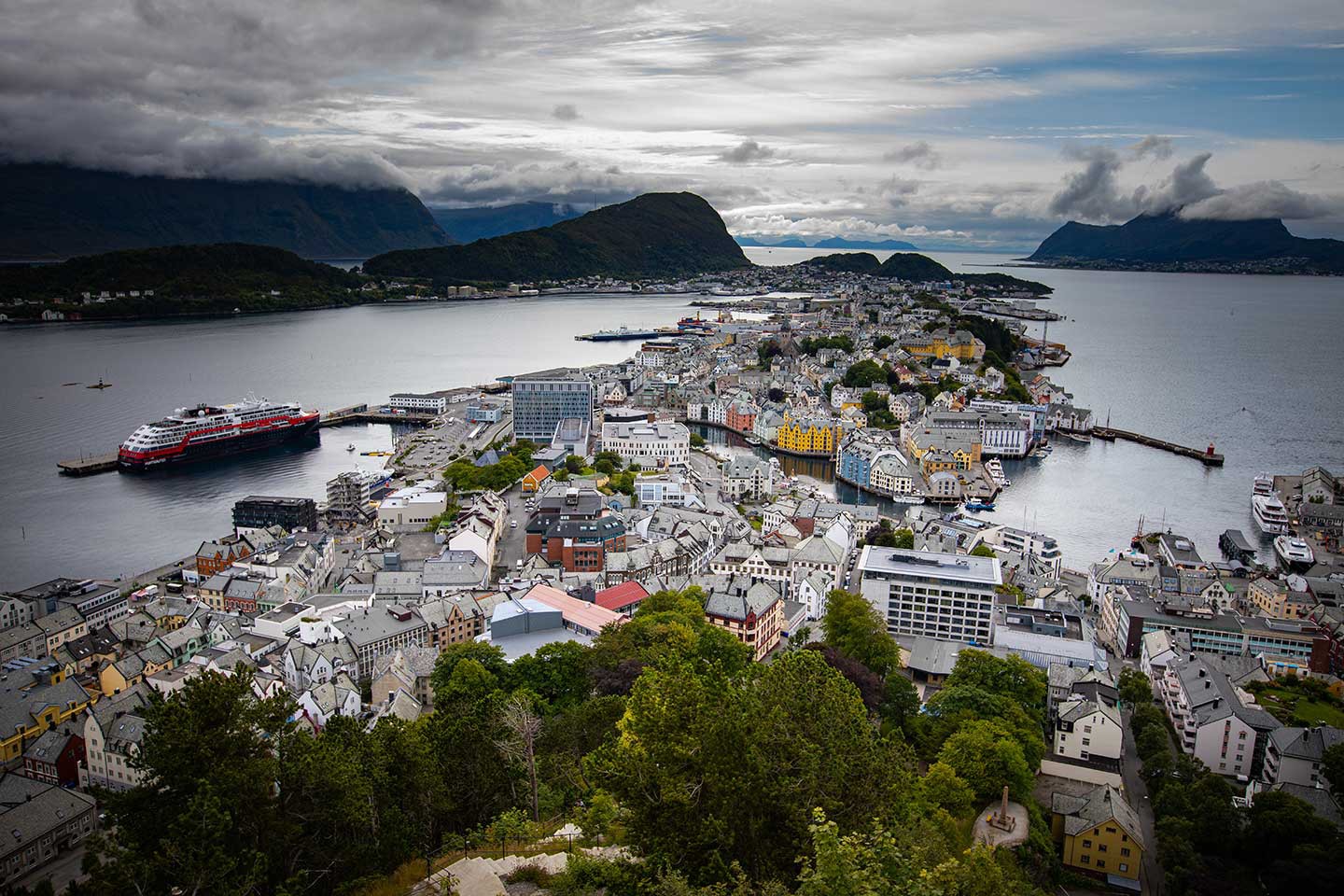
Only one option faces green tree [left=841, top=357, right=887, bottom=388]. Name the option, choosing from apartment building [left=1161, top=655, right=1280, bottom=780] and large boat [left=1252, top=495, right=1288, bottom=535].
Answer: the large boat

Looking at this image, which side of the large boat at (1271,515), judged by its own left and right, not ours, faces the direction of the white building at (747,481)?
left

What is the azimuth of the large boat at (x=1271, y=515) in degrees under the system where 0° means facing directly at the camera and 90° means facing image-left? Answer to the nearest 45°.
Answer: approximately 135°

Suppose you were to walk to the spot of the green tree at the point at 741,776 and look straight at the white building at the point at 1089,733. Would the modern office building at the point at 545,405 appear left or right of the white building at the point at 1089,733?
left

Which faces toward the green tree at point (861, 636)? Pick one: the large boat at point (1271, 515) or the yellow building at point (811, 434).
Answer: the yellow building

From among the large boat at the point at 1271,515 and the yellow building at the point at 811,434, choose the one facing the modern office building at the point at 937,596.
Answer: the yellow building

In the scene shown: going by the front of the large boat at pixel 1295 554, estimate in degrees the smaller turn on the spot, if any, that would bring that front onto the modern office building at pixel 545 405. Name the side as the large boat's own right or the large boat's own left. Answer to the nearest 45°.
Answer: approximately 45° to the large boat's own left

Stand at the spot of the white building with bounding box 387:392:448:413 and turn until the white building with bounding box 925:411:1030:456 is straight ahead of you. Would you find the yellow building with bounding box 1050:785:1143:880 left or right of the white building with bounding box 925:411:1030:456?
right

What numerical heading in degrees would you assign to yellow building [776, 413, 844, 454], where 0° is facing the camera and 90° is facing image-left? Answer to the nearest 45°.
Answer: approximately 0°
